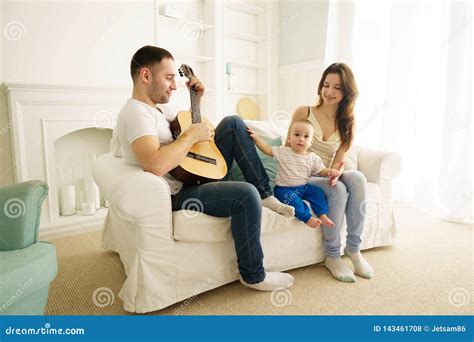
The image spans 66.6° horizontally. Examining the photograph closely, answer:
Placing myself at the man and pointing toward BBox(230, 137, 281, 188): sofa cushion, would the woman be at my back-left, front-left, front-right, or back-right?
front-right

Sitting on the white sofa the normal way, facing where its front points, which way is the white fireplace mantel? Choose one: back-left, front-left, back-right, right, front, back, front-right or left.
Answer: back

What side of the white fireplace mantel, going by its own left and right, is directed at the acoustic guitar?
front

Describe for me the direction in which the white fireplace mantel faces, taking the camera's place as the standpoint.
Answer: facing the viewer and to the right of the viewer

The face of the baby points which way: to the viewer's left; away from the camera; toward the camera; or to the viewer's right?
toward the camera

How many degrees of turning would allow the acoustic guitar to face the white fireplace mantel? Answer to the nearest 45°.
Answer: approximately 180°

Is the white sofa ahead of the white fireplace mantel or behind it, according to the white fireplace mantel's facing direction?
ahead

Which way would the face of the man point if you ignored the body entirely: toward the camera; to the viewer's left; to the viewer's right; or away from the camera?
to the viewer's right

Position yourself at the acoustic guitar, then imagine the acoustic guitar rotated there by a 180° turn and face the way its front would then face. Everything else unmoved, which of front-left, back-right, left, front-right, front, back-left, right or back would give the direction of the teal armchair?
left

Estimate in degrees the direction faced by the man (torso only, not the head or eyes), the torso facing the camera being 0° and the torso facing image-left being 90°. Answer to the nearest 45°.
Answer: approximately 270°

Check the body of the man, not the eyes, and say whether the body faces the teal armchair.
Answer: no

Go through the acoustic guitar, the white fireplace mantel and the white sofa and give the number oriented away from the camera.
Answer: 0
